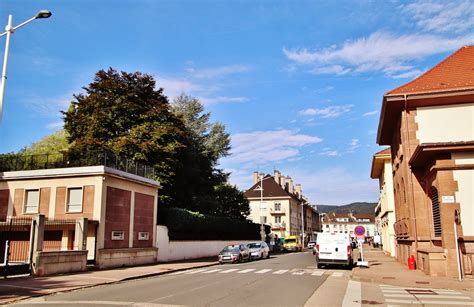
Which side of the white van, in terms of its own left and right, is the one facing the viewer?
back

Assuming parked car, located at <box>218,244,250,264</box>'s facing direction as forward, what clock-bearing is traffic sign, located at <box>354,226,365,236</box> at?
The traffic sign is roughly at 9 o'clock from the parked car.

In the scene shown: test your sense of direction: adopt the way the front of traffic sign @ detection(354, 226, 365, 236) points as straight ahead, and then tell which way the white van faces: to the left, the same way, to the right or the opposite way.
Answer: the opposite way

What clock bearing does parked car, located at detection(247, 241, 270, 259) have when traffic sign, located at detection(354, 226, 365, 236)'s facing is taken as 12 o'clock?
The parked car is roughly at 5 o'clock from the traffic sign.

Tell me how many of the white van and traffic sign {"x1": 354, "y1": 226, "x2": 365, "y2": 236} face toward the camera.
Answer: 1

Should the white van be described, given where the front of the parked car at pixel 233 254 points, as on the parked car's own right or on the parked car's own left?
on the parked car's own left

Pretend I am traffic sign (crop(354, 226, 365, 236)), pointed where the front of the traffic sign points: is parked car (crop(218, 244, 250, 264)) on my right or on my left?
on my right

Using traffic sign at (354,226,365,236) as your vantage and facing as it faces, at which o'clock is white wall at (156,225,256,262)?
The white wall is roughly at 4 o'clock from the traffic sign.
